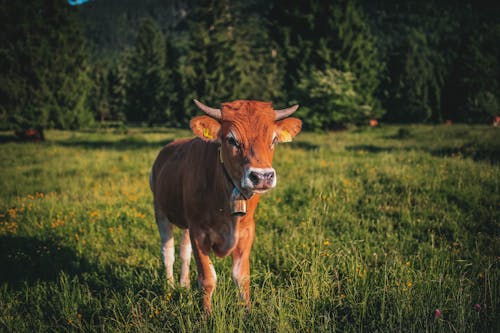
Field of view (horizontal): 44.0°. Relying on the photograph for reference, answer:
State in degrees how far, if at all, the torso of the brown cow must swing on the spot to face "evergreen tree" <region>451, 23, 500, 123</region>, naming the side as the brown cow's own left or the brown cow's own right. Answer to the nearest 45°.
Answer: approximately 90° to the brown cow's own left

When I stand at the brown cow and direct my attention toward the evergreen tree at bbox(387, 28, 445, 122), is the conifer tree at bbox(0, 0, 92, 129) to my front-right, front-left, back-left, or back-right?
front-left

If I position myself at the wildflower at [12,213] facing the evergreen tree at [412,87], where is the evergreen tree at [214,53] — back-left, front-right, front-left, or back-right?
front-left

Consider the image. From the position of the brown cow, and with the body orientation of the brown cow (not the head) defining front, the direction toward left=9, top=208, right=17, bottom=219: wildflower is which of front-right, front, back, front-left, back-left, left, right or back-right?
back

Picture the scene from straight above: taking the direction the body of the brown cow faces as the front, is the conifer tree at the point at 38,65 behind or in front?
behind

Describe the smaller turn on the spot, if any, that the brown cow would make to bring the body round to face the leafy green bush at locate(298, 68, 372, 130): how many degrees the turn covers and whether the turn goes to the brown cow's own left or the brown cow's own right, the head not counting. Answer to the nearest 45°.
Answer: approximately 135° to the brown cow's own left

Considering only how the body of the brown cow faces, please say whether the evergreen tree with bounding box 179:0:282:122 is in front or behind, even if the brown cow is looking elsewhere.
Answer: behind

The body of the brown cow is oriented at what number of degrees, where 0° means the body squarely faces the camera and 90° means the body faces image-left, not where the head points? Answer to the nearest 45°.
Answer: approximately 315°

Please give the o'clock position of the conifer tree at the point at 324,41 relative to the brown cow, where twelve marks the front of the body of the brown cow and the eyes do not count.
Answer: The conifer tree is roughly at 8 o'clock from the brown cow.
